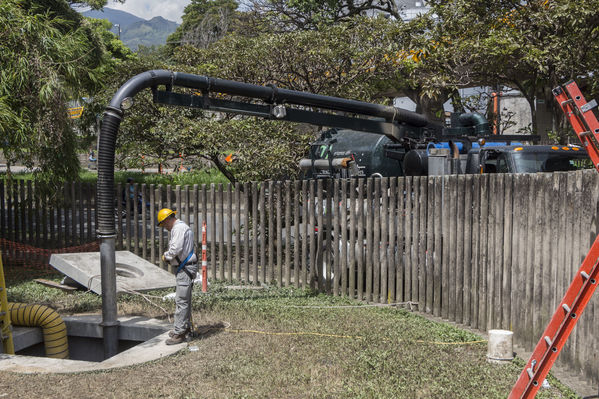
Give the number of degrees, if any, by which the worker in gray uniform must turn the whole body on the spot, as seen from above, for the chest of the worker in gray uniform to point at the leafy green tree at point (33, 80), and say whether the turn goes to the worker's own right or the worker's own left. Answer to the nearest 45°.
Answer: approximately 45° to the worker's own right

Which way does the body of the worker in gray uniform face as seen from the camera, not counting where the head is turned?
to the viewer's left

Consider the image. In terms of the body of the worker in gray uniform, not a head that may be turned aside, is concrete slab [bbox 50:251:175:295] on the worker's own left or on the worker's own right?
on the worker's own right

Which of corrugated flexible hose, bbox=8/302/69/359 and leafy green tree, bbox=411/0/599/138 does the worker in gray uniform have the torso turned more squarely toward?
the corrugated flexible hose

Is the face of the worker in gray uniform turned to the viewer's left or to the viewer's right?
to the viewer's left

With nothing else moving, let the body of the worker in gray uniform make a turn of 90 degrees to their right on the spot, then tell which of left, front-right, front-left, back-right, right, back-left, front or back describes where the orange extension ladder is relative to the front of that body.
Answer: back-right

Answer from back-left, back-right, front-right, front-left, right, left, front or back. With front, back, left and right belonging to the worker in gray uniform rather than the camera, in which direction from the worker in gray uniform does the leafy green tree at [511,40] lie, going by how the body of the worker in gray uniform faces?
back-right

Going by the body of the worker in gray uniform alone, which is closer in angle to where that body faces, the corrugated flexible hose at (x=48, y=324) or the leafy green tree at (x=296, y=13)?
the corrugated flexible hose
